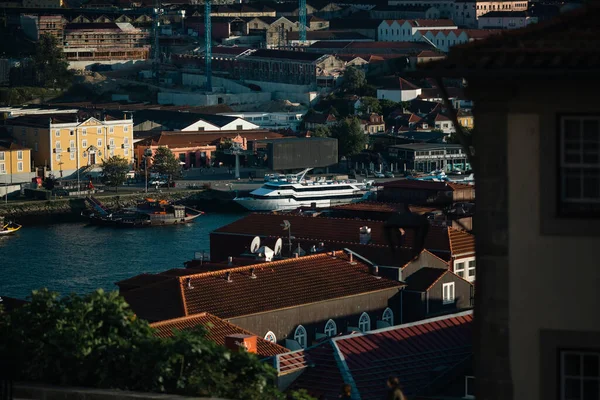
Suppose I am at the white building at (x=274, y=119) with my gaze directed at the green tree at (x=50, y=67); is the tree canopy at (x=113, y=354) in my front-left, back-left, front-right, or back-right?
back-left

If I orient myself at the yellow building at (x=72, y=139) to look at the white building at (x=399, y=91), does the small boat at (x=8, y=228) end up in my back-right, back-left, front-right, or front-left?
back-right

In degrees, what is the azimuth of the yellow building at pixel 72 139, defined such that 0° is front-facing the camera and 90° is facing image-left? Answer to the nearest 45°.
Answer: approximately 315°

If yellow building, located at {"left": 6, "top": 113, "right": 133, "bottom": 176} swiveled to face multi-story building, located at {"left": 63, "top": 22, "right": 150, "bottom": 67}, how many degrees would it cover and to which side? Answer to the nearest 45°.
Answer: approximately 135° to its left

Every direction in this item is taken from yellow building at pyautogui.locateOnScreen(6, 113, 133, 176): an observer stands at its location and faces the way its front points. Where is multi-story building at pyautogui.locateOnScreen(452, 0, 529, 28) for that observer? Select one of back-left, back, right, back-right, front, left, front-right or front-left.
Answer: left

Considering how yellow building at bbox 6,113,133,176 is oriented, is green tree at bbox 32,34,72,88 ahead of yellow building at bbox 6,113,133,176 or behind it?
behind

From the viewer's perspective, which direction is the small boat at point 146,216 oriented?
to the viewer's right

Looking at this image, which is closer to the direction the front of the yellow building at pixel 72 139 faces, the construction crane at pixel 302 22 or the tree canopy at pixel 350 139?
the tree canopy
